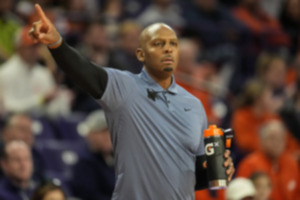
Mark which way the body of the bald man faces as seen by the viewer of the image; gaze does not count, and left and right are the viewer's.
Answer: facing the viewer and to the right of the viewer

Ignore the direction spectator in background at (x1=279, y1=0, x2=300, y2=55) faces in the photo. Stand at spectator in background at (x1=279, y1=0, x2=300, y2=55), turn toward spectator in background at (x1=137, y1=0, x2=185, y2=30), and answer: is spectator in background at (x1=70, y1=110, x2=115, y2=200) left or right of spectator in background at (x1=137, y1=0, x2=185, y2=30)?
left

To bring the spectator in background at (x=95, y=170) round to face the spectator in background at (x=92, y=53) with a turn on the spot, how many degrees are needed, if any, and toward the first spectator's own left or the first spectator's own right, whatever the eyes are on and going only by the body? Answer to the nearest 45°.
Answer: approximately 135° to the first spectator's own left

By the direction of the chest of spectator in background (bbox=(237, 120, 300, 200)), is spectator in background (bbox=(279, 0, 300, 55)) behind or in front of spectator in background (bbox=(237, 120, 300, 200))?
behind
